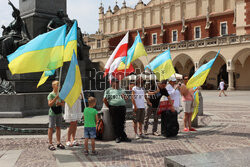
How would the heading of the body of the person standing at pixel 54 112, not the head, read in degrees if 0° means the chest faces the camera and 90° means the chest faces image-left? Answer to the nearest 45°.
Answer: approximately 315°

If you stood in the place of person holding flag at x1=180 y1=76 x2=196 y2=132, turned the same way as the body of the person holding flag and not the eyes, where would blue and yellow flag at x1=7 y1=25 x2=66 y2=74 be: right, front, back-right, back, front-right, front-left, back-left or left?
right

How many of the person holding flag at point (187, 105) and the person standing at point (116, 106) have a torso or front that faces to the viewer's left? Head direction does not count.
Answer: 0

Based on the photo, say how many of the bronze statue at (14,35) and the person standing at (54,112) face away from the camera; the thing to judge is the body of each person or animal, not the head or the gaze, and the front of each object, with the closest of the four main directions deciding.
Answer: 0

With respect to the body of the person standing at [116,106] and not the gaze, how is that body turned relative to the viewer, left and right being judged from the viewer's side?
facing the viewer

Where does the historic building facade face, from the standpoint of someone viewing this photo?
facing the viewer and to the left of the viewer

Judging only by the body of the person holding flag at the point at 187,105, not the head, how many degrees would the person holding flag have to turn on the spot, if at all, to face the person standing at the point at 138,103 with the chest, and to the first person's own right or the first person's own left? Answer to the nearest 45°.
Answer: approximately 90° to the first person's own right

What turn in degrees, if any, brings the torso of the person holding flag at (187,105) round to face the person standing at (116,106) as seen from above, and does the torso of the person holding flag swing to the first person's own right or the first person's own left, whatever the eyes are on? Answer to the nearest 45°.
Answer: approximately 90° to the first person's own right

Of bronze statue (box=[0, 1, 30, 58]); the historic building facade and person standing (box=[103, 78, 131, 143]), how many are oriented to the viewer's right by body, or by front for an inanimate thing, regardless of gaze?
0

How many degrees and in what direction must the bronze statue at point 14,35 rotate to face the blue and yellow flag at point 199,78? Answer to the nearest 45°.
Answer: approximately 90° to its left

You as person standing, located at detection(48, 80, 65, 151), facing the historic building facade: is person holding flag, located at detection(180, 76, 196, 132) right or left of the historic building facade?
right
